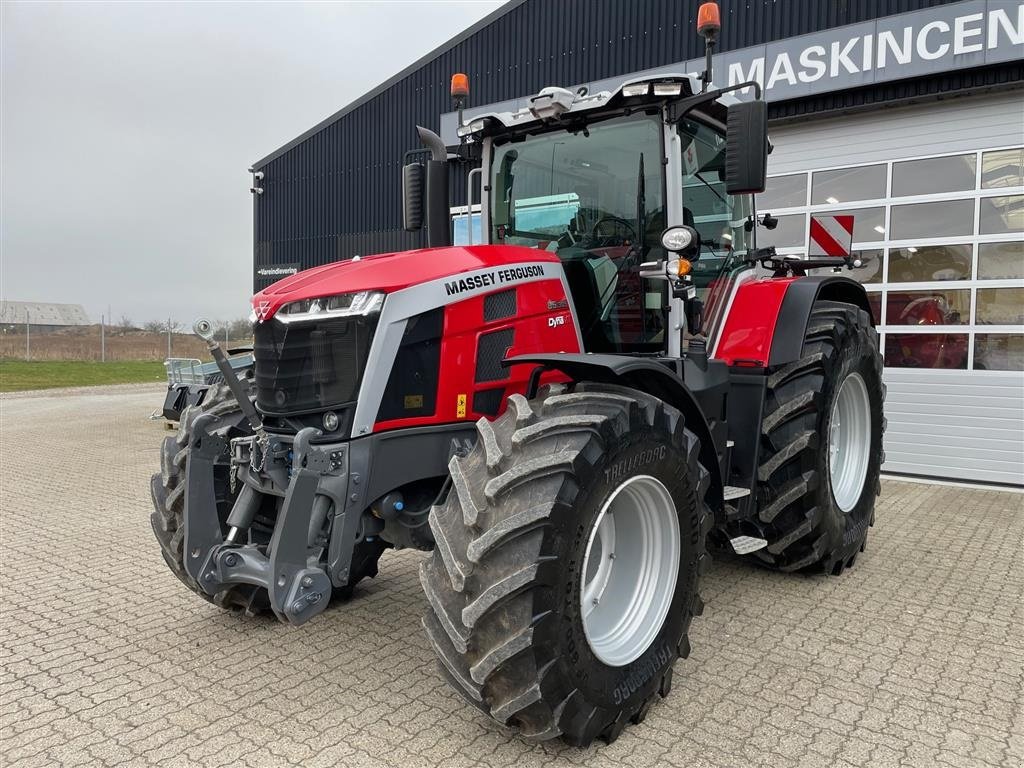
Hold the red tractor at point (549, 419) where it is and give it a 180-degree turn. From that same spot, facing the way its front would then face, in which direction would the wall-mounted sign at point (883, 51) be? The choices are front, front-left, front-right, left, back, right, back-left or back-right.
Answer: front

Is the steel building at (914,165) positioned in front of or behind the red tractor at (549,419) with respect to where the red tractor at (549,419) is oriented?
behind

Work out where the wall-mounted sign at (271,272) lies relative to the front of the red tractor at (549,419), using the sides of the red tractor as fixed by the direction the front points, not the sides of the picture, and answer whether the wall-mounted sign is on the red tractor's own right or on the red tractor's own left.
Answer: on the red tractor's own right

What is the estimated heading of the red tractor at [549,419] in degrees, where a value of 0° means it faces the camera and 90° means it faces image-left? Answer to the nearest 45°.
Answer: approximately 45°

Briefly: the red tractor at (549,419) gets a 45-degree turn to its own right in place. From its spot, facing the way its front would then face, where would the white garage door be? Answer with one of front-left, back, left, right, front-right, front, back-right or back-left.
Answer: back-right
